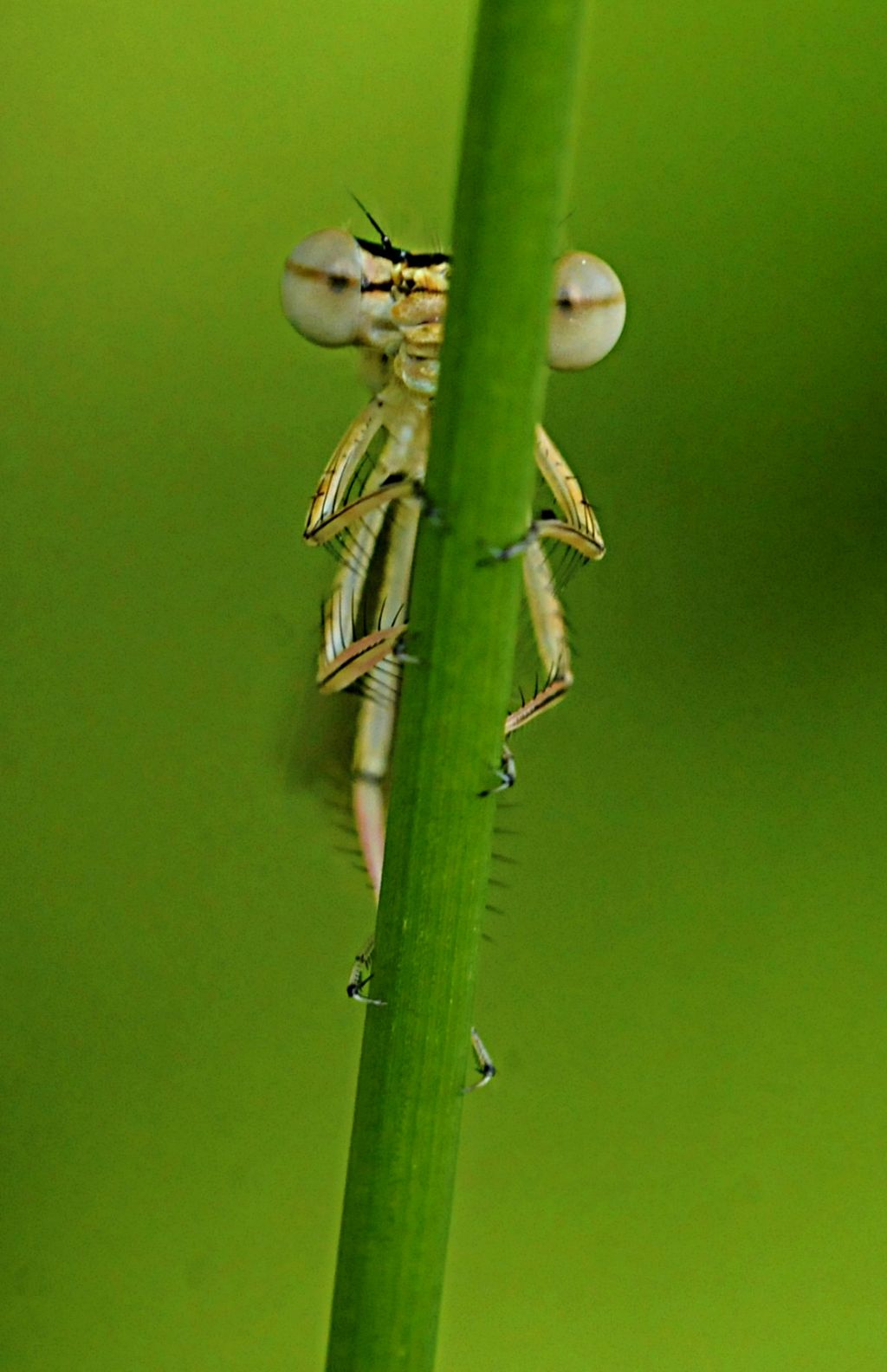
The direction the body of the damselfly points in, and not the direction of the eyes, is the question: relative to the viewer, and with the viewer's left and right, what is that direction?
facing the viewer
